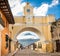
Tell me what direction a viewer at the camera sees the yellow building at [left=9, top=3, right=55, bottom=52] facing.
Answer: facing the viewer
